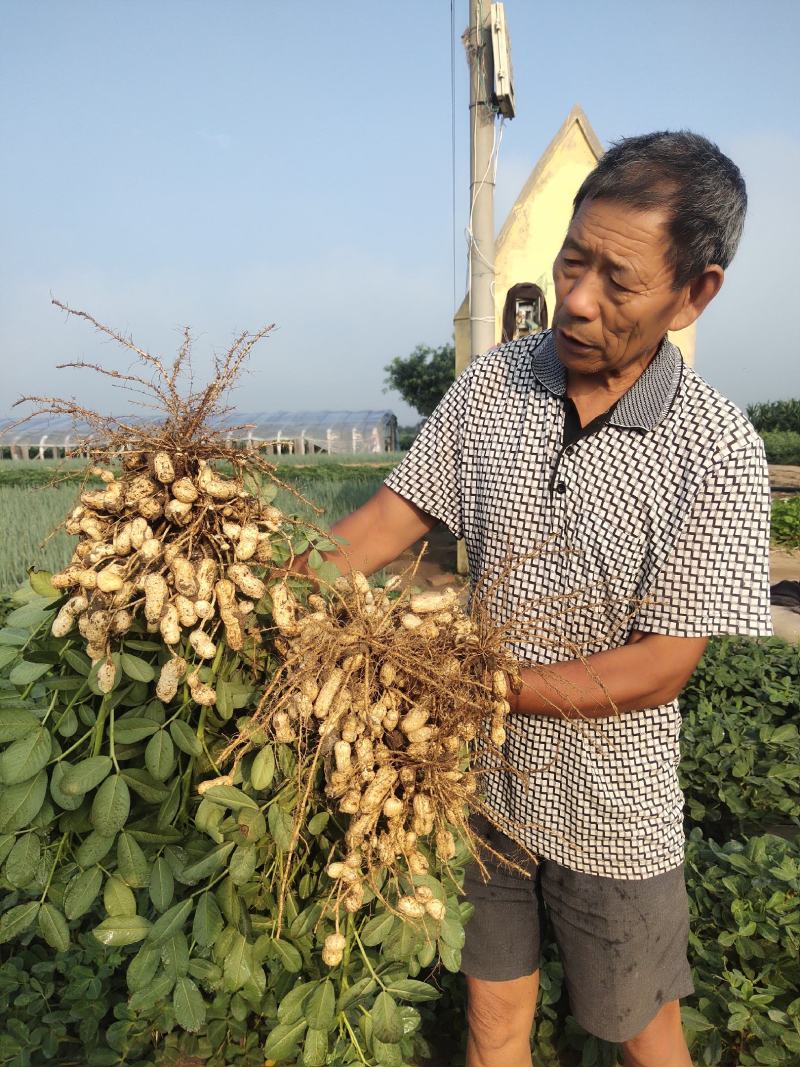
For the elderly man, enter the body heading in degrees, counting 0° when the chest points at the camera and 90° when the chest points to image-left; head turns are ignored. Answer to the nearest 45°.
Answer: approximately 45°

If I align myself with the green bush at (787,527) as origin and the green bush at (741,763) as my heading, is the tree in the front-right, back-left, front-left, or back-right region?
back-right

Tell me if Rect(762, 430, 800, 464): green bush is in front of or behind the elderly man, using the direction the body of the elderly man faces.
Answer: behind

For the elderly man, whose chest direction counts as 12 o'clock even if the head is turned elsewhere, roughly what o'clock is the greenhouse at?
The greenhouse is roughly at 4 o'clock from the elderly man.

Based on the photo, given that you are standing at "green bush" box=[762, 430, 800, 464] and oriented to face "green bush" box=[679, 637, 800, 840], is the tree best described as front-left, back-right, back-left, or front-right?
back-right

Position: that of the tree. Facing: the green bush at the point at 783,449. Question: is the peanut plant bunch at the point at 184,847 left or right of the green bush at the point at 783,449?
right

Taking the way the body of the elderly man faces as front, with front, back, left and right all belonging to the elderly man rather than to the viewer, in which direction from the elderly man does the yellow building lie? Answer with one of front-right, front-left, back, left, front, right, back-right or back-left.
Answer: back-right
